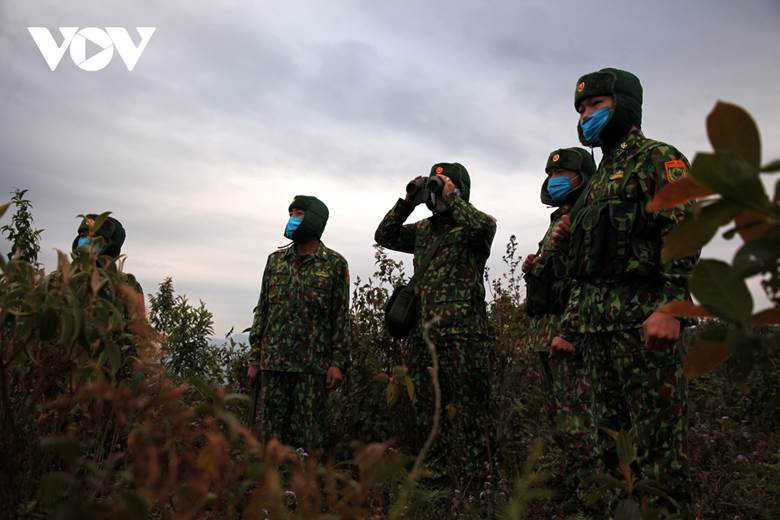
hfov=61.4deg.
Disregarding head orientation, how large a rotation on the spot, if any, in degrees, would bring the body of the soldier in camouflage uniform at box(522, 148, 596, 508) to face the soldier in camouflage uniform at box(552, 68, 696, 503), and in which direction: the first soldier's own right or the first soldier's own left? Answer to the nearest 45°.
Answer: approximately 45° to the first soldier's own left

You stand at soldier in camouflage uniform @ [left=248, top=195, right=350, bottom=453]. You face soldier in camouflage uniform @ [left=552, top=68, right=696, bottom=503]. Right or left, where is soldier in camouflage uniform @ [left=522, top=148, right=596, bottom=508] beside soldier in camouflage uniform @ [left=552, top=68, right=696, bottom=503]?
left

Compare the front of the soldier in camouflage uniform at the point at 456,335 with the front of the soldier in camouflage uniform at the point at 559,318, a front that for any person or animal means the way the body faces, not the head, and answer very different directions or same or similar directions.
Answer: same or similar directions

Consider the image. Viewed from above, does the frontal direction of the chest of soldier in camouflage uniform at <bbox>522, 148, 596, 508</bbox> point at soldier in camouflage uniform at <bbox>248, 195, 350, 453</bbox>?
no

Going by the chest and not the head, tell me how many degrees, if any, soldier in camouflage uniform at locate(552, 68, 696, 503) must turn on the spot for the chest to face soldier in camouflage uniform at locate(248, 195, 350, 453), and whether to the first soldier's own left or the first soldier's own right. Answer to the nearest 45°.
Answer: approximately 90° to the first soldier's own right

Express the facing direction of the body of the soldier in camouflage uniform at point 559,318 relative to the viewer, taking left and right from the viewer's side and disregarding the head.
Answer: facing the viewer and to the left of the viewer

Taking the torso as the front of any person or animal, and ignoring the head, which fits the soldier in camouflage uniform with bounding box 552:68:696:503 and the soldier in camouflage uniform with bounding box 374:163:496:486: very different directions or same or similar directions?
same or similar directions

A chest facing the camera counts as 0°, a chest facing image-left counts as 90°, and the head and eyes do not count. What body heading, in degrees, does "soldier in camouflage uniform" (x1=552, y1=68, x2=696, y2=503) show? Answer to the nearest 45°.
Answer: approximately 45°

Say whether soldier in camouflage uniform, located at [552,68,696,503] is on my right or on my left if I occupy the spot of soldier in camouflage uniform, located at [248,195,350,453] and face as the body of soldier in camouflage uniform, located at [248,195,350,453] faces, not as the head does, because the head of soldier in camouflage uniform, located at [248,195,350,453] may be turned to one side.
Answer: on my left

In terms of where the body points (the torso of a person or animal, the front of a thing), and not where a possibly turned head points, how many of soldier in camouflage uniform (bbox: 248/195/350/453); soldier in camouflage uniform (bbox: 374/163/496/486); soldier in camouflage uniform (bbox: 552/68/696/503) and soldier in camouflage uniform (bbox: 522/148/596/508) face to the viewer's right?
0

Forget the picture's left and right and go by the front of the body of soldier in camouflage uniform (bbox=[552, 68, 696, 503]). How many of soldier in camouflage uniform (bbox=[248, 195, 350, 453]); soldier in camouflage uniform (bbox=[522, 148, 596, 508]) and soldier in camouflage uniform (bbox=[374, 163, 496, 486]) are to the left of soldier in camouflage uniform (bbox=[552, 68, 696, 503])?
0

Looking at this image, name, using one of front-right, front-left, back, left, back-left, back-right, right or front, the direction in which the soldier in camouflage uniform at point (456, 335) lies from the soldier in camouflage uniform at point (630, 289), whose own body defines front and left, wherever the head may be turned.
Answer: right

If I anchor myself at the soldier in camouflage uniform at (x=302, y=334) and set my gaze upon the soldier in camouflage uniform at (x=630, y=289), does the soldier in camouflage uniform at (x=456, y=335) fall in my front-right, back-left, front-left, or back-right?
front-left

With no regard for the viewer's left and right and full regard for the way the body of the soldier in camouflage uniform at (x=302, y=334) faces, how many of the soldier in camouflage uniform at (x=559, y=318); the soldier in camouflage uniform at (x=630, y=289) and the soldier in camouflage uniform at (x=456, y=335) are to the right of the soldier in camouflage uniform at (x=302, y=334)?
0

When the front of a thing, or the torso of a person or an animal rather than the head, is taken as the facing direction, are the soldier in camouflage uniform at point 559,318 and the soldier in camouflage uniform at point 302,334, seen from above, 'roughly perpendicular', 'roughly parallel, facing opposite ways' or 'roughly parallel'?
roughly parallel

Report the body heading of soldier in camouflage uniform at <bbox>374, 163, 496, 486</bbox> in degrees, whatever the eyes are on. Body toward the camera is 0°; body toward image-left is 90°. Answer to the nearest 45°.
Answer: approximately 45°

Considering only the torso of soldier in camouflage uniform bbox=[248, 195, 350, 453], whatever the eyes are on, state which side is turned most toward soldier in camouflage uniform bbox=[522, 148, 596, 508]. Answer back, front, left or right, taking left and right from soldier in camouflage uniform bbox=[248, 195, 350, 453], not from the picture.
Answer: left

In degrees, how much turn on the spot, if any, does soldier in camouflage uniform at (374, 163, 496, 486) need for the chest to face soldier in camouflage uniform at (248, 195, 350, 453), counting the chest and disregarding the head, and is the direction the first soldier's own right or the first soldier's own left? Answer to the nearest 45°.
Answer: approximately 45° to the first soldier's own right

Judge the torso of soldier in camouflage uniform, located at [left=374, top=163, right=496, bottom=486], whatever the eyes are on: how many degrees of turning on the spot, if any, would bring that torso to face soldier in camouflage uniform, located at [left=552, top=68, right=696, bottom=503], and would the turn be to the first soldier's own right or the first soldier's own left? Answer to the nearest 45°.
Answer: approximately 45° to the first soldier's own left
